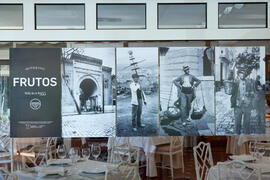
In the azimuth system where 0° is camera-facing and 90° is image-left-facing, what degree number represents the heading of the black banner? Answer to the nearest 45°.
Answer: approximately 0°

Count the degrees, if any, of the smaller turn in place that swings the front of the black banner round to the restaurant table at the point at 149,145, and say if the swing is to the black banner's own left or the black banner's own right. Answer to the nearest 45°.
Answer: approximately 90° to the black banner's own left

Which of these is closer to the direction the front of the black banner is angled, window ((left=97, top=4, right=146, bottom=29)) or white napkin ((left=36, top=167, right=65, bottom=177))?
the white napkin

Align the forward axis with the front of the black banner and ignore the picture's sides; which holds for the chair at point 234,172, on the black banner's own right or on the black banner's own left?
on the black banner's own left

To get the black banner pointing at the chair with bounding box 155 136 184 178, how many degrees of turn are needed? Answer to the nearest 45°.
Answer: approximately 90° to its left
